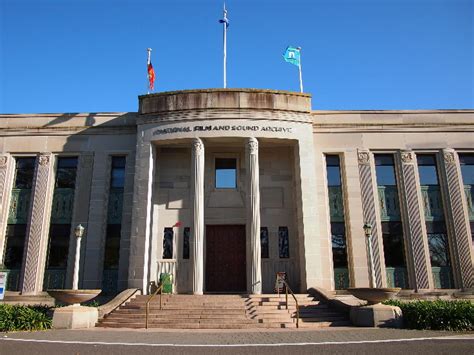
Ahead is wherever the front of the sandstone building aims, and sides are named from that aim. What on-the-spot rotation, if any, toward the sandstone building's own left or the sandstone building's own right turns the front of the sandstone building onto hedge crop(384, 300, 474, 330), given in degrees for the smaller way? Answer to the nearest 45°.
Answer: approximately 45° to the sandstone building's own left

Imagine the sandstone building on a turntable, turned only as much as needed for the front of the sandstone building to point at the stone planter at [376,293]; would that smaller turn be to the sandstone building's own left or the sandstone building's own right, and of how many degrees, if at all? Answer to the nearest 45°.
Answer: approximately 45° to the sandstone building's own left

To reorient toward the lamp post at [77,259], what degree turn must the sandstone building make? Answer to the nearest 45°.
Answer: approximately 45° to its right

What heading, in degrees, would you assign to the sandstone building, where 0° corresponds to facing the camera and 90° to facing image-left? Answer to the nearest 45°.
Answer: approximately 0°
